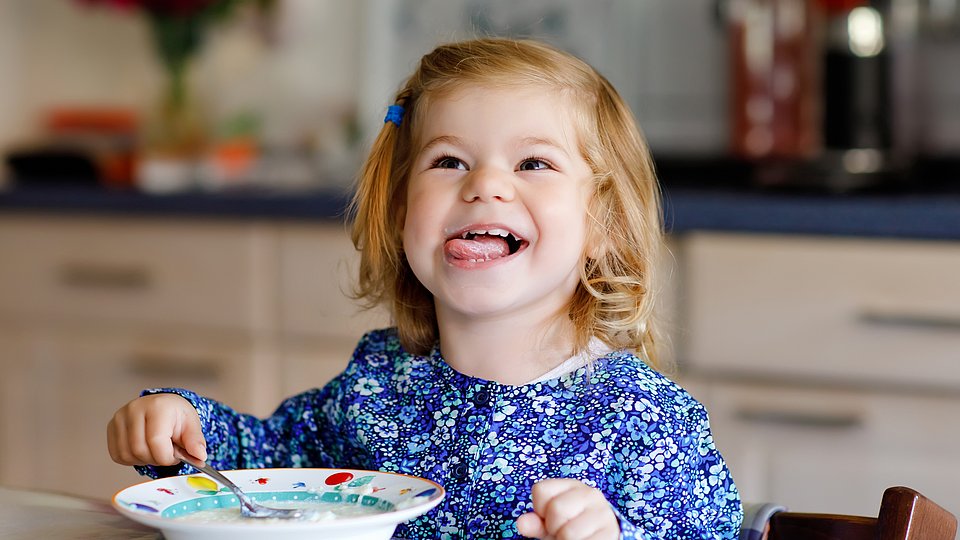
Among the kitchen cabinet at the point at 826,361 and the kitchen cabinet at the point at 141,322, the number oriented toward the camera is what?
2

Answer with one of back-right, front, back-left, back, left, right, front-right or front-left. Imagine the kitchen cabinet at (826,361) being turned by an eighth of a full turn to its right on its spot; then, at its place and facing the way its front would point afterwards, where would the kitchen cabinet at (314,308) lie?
front-right

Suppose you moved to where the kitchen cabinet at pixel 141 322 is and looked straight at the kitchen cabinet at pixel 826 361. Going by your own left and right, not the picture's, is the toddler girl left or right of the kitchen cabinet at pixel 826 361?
right

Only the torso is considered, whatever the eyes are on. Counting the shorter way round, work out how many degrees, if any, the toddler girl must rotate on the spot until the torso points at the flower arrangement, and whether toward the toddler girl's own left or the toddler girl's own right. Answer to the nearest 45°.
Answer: approximately 135° to the toddler girl's own right

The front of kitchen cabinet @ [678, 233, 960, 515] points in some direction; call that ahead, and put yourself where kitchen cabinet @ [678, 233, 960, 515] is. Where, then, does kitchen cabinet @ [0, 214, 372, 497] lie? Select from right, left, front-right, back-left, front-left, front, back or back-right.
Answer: right

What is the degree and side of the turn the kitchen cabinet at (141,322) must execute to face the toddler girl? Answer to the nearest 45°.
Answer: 0° — it already faces them

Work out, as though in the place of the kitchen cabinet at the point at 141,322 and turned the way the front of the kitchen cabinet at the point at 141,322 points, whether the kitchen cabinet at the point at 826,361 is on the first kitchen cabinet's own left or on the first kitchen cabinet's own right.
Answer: on the first kitchen cabinet's own left

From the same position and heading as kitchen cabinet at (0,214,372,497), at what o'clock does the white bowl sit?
The white bowl is roughly at 12 o'clock from the kitchen cabinet.

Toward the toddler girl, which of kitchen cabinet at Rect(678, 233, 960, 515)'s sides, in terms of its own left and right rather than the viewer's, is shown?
front

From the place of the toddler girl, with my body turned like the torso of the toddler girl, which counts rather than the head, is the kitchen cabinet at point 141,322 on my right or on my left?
on my right

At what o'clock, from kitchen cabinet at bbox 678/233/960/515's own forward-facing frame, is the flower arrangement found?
The flower arrangement is roughly at 4 o'clock from the kitchen cabinet.
